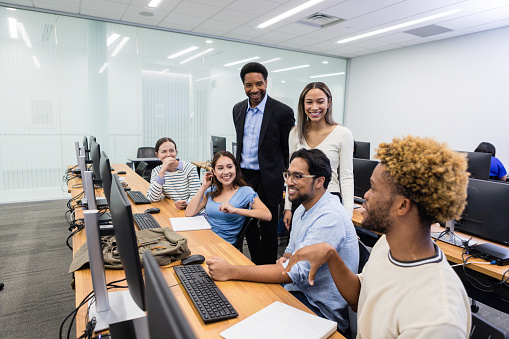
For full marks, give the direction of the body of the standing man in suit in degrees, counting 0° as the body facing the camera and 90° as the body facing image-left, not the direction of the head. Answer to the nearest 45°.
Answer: approximately 45°

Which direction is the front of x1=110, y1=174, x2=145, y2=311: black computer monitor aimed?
to the viewer's right

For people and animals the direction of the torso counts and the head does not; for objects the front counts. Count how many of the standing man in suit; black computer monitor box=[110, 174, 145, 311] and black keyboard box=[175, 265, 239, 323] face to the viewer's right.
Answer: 2

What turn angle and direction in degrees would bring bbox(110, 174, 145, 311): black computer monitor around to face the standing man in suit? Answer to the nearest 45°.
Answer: approximately 45° to its left

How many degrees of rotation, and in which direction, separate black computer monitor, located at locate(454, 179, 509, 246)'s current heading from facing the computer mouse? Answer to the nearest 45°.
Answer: approximately 180°

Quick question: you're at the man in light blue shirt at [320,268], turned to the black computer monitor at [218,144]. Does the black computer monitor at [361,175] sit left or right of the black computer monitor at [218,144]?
right

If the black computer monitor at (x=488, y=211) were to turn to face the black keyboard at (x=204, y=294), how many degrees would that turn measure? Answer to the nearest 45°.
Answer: approximately 180°

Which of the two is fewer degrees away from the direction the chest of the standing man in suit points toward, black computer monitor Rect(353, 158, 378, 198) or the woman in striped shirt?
the woman in striped shirt

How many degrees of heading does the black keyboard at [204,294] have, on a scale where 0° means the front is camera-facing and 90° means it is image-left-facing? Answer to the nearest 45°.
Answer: approximately 270°

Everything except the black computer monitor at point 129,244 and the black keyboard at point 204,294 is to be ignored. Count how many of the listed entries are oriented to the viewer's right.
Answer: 2

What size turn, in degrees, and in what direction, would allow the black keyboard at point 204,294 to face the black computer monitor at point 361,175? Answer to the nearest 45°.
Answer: approximately 45° to its left
